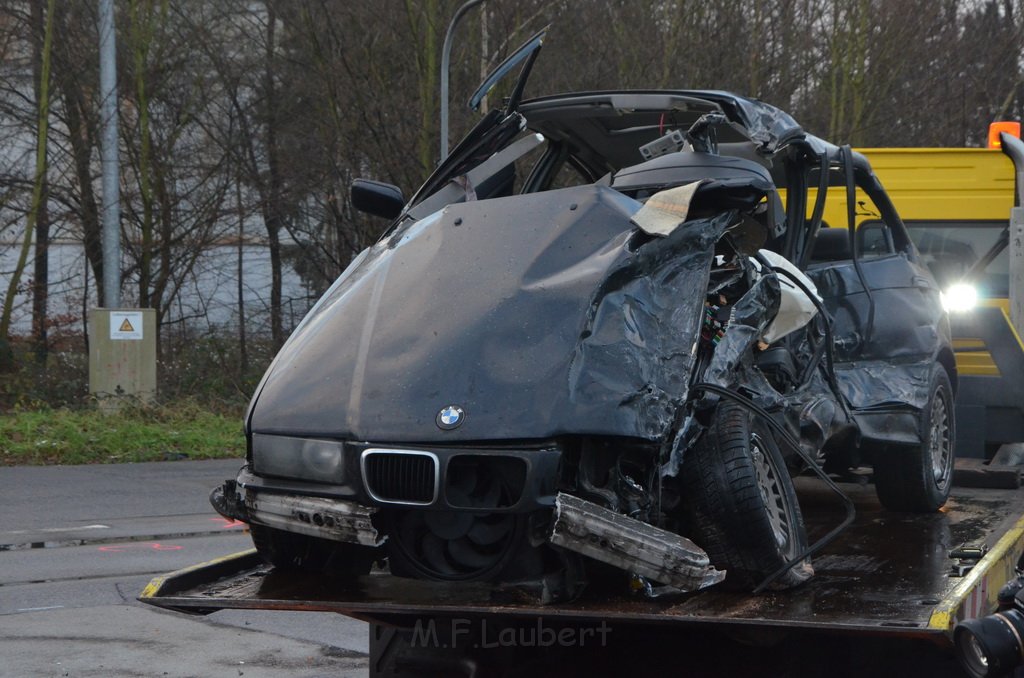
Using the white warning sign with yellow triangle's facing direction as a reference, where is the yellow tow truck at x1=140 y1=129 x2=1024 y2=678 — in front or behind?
in front

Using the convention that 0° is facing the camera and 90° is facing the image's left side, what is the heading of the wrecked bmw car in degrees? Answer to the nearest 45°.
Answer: approximately 45°

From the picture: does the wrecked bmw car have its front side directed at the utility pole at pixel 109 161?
no

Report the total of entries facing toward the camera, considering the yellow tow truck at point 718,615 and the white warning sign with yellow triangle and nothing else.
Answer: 1

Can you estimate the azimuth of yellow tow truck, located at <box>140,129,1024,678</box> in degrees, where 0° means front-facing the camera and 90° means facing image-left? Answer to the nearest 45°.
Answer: approximately 225°

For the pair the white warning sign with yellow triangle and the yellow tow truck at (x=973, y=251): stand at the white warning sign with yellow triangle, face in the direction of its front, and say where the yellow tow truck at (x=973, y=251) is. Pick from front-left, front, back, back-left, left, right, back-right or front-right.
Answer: front-left

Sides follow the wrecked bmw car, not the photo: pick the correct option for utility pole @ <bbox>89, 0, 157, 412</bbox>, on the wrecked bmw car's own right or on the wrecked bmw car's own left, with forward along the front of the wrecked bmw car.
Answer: on the wrecked bmw car's own right

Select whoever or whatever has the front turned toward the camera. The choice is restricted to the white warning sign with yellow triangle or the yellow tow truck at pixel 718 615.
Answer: the white warning sign with yellow triangle

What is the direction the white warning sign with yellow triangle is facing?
toward the camera
